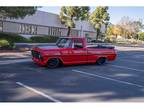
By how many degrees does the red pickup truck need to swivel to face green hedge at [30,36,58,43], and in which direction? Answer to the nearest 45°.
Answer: approximately 135° to its right

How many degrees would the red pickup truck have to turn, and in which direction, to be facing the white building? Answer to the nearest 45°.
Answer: approximately 135° to its right

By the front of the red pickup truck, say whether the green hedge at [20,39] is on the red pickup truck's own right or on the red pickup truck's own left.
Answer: on the red pickup truck's own right

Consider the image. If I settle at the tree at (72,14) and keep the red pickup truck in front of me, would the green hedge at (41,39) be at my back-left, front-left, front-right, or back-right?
front-right

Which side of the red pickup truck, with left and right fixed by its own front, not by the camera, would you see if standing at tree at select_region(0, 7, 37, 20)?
right

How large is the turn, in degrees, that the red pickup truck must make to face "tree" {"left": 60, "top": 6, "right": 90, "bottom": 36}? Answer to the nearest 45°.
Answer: approximately 135° to its right
